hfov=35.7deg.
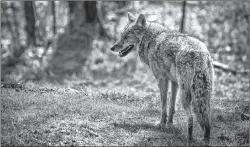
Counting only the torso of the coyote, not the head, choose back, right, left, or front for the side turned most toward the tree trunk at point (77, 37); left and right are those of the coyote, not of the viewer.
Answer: front

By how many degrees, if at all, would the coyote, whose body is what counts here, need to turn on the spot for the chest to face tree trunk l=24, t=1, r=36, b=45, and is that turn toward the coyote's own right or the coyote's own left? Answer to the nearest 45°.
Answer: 0° — it already faces it

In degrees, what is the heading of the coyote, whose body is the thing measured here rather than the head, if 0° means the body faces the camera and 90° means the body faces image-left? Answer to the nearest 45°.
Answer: approximately 135°

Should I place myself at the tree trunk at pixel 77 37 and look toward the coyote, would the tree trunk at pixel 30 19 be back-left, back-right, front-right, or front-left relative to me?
back-right
